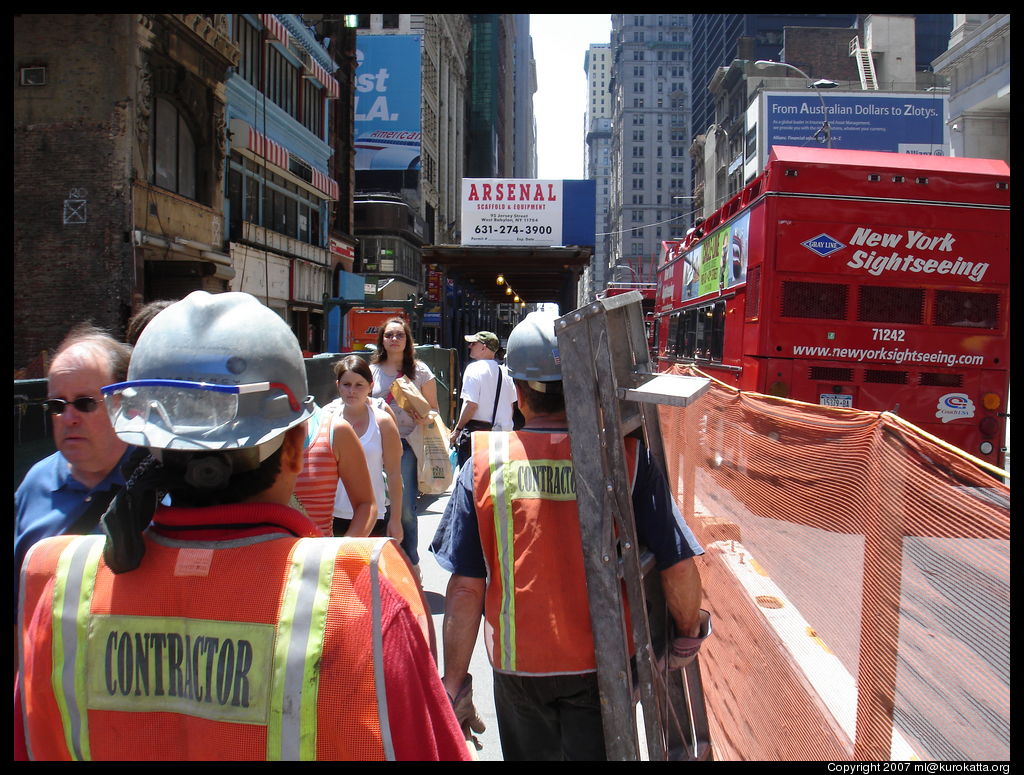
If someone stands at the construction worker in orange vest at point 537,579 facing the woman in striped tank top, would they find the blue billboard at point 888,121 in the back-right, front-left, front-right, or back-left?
front-right

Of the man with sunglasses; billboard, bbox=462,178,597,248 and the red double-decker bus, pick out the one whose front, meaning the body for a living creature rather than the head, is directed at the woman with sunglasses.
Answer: the billboard

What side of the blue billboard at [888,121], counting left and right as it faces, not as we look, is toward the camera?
front

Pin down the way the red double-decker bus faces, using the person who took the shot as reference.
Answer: facing away from the viewer and to the left of the viewer

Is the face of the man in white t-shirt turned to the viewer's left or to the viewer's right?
to the viewer's left

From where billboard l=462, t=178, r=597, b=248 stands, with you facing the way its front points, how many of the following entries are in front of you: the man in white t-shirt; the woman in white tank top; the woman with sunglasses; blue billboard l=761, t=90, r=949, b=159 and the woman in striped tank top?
4

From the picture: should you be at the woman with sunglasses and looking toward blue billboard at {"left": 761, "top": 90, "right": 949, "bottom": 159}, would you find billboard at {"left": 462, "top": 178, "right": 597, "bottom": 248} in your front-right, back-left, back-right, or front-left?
front-left

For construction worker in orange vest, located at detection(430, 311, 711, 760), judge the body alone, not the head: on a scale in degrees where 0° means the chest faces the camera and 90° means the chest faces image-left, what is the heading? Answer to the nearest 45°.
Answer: approximately 180°

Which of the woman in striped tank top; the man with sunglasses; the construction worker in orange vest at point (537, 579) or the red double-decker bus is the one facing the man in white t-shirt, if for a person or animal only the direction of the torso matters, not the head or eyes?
the construction worker in orange vest

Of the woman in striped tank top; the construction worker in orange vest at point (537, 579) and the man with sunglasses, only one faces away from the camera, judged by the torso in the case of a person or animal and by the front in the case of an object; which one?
the construction worker in orange vest

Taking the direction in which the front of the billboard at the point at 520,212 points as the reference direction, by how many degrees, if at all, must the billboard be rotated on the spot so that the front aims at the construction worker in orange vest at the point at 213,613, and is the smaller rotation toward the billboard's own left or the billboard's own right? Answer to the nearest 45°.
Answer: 0° — it already faces them

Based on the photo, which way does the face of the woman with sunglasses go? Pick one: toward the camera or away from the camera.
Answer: toward the camera

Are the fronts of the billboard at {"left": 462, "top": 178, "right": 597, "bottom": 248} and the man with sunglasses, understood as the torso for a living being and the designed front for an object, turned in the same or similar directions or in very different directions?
same or similar directions

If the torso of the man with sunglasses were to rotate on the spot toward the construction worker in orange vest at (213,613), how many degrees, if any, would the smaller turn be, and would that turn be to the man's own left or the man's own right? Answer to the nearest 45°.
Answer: approximately 45° to the man's own left
